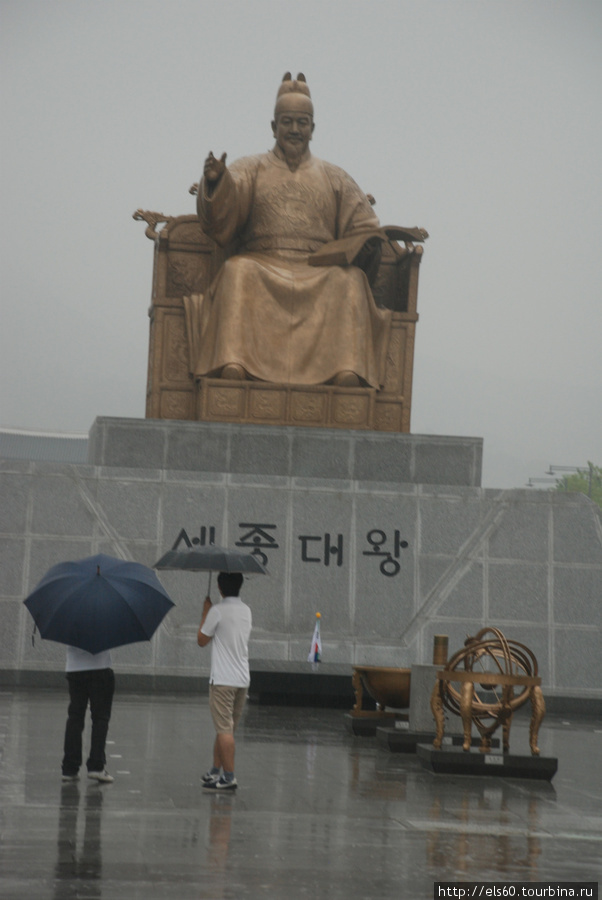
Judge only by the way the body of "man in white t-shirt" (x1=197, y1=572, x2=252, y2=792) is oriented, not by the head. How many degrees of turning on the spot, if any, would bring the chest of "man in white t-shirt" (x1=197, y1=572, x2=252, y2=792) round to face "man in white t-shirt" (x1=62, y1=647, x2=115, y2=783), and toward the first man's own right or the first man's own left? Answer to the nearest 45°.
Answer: approximately 45° to the first man's own left

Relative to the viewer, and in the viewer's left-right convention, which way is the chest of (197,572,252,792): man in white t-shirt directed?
facing away from the viewer and to the left of the viewer

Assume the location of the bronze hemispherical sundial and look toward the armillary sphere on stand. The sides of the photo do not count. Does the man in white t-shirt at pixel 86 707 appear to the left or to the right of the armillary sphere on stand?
right

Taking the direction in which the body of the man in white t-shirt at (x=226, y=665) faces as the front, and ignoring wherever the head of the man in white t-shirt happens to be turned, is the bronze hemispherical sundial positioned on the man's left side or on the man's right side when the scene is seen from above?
on the man's right side

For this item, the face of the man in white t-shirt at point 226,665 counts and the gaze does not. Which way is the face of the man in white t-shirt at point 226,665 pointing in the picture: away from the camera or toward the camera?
away from the camera
